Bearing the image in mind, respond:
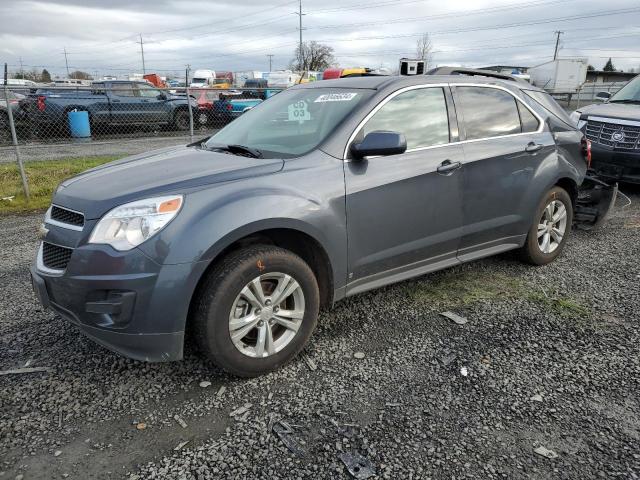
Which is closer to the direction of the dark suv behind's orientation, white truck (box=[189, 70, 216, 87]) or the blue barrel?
the blue barrel

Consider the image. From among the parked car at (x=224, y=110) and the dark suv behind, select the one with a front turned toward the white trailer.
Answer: the parked car

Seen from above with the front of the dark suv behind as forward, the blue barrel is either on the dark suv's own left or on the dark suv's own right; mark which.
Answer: on the dark suv's own right

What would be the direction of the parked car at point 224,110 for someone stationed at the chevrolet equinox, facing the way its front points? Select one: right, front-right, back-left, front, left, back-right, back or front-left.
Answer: back-right

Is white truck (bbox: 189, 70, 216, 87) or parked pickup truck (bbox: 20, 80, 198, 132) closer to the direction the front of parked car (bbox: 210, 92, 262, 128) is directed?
the white truck

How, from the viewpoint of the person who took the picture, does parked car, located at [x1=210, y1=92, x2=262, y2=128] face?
facing away from the viewer and to the right of the viewer

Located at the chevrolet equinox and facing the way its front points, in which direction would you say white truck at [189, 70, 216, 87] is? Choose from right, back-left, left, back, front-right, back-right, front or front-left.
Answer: back-right

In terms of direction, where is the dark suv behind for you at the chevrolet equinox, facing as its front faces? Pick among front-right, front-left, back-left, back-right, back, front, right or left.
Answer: back
